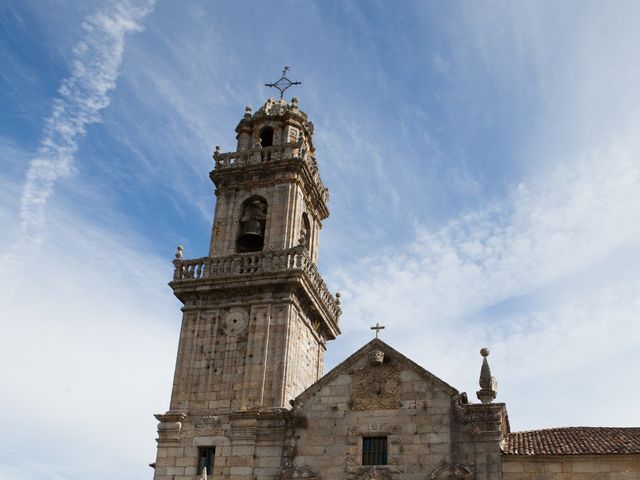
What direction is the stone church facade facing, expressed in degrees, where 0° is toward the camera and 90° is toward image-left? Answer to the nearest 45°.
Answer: approximately 0°
